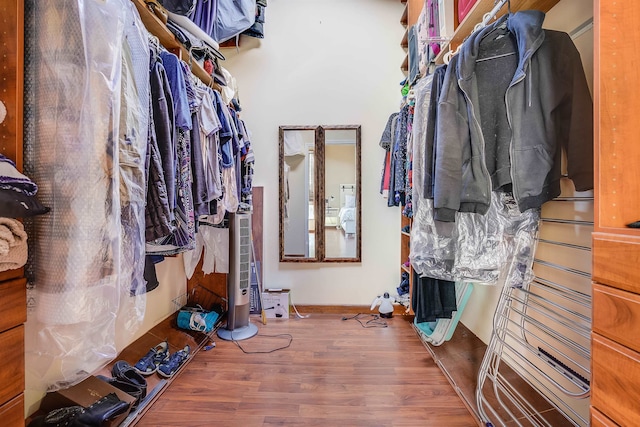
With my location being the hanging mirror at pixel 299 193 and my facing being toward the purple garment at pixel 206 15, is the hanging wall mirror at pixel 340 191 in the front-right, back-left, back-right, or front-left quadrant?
back-left

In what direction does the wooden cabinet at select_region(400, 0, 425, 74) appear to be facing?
to the viewer's left

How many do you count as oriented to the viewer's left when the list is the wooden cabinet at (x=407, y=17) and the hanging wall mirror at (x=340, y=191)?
1

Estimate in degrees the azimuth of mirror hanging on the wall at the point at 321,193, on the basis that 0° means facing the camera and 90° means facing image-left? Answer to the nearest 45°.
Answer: approximately 0°

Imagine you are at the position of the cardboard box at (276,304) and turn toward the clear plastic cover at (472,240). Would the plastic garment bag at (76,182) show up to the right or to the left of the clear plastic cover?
right

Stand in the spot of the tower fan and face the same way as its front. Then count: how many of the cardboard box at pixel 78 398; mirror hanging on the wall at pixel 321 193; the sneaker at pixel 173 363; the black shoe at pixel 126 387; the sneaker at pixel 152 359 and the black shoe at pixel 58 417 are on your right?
5
